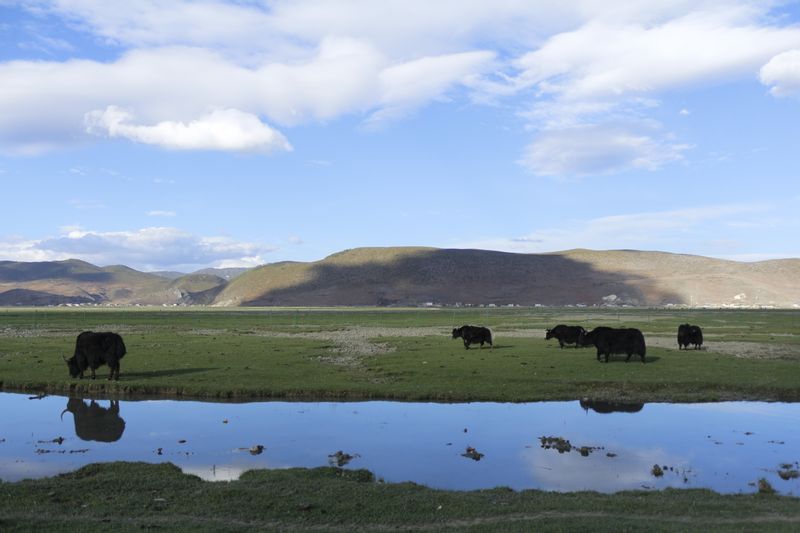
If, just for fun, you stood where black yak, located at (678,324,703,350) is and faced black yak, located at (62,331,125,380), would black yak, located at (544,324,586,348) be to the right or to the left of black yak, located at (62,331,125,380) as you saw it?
right

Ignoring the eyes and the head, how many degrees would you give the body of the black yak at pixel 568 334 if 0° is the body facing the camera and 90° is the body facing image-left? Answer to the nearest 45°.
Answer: approximately 90°

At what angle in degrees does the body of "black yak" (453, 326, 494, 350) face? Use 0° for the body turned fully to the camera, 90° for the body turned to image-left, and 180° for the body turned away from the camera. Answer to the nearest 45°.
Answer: approximately 90°

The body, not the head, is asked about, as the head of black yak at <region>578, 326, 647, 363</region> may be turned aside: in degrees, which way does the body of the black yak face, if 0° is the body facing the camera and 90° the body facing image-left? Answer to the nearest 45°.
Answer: approximately 90°

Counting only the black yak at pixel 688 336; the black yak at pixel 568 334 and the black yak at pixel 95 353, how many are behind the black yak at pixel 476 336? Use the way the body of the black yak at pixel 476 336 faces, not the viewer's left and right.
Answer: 2

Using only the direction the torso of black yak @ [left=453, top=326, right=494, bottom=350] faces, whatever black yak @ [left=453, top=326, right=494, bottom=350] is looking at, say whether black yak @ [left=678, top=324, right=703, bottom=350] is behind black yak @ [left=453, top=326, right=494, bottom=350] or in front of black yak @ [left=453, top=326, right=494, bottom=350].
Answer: behind

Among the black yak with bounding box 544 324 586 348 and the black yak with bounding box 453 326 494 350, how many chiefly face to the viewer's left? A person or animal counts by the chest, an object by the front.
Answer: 2

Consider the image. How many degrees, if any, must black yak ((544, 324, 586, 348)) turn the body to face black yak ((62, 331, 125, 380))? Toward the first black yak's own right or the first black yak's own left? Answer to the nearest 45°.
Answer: approximately 45° to the first black yak's own left
